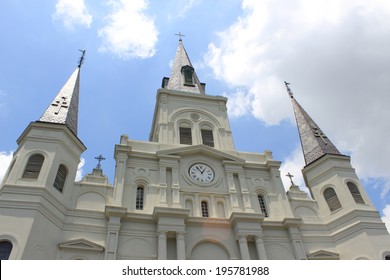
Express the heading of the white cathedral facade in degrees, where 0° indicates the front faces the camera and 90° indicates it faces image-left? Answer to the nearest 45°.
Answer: approximately 0°
